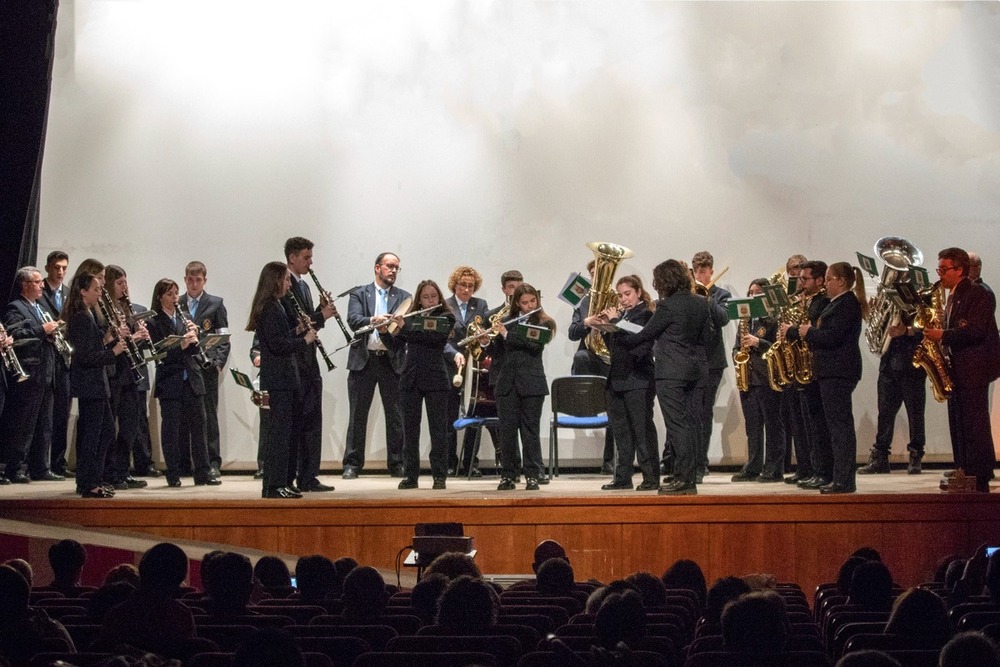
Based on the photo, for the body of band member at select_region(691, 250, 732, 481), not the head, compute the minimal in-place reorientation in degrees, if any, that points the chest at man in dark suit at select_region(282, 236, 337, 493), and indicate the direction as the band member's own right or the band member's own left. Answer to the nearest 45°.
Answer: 0° — they already face them

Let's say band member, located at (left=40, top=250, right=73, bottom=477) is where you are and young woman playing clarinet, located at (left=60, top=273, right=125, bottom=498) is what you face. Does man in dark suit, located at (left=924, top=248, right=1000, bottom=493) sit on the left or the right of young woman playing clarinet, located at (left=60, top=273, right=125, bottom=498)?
left

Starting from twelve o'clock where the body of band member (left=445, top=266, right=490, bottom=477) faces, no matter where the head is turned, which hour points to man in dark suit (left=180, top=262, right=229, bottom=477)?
The man in dark suit is roughly at 3 o'clock from the band member.

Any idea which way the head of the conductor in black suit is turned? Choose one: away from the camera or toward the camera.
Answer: away from the camera

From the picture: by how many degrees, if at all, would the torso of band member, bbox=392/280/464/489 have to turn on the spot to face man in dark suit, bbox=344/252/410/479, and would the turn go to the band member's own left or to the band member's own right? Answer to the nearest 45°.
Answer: approximately 180°

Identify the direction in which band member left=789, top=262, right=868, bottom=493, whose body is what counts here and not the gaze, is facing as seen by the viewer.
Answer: to the viewer's left

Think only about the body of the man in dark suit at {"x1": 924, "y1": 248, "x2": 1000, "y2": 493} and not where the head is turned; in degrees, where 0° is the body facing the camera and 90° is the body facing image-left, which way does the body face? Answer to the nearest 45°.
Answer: approximately 90°
